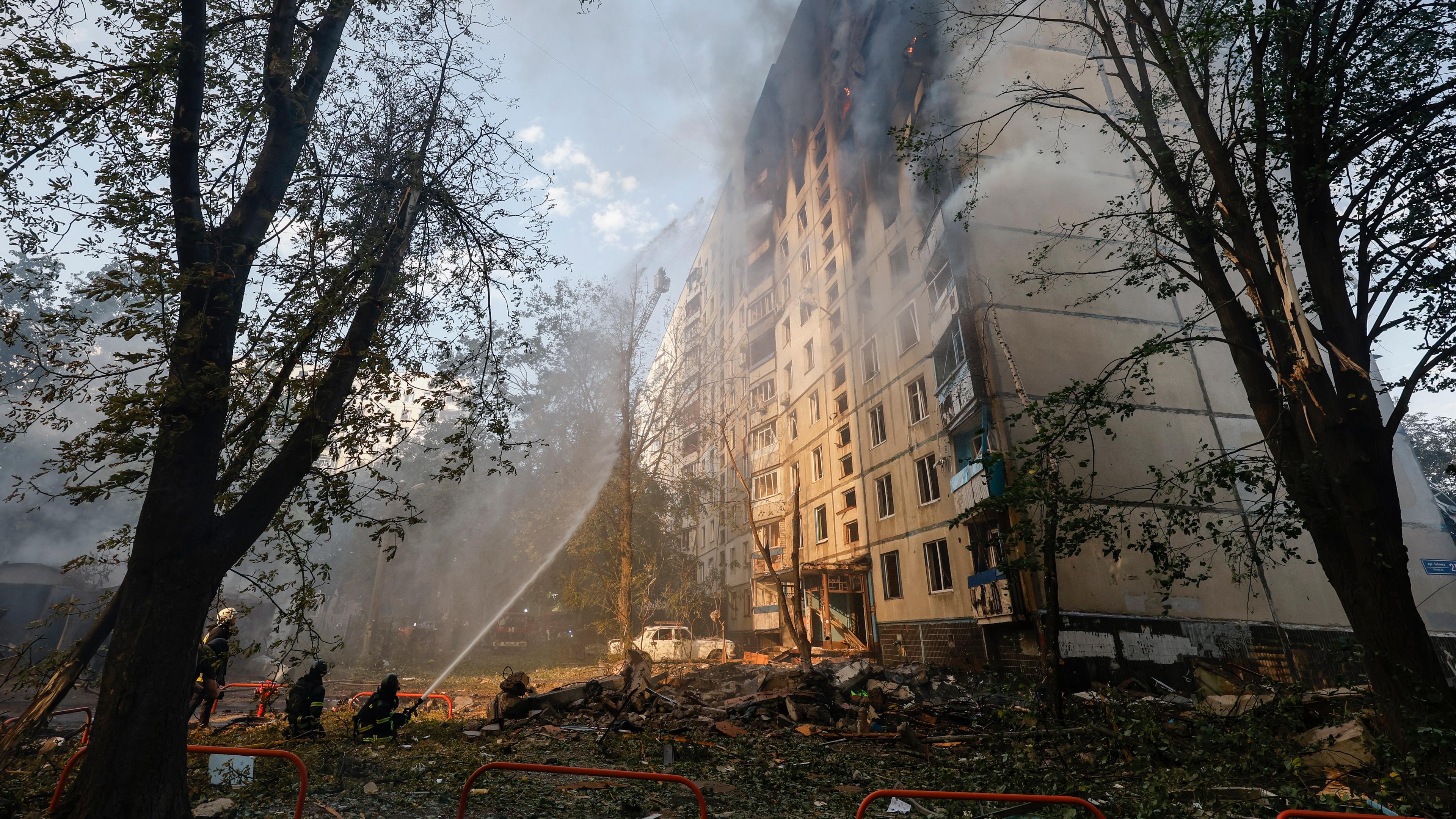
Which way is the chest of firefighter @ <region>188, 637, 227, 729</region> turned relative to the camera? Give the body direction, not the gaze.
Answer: to the viewer's right

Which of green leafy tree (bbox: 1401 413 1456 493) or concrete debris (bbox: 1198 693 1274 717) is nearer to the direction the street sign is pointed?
the concrete debris

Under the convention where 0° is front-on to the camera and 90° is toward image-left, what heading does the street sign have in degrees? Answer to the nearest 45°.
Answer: approximately 0°

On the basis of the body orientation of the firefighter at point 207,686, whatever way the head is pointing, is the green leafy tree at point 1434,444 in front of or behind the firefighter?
in front

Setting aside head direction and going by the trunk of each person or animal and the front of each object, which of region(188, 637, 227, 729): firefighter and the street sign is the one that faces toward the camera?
the street sign

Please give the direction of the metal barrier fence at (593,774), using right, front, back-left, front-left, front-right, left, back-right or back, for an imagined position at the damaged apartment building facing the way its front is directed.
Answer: front-left

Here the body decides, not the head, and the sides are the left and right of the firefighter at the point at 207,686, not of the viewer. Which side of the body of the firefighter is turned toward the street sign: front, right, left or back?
front

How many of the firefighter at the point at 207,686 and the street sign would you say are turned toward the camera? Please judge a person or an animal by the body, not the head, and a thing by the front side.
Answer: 1

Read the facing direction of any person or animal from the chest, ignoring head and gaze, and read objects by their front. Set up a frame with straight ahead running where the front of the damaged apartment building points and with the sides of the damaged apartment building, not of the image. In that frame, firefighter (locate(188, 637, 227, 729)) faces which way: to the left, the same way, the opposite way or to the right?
the opposite way

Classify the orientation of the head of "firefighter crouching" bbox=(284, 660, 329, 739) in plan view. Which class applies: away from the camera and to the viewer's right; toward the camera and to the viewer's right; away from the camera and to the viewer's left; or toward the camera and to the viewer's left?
away from the camera and to the viewer's right

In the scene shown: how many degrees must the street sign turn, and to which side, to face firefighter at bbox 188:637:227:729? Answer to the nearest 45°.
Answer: approximately 45° to its right

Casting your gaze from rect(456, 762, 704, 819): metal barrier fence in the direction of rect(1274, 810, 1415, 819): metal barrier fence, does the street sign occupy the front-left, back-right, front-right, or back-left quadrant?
front-left

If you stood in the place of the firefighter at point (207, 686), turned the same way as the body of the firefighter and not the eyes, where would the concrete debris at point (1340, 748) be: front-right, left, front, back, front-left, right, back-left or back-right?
front-right

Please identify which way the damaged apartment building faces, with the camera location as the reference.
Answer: facing the viewer and to the left of the viewer

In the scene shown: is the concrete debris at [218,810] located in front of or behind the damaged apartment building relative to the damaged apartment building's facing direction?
in front
